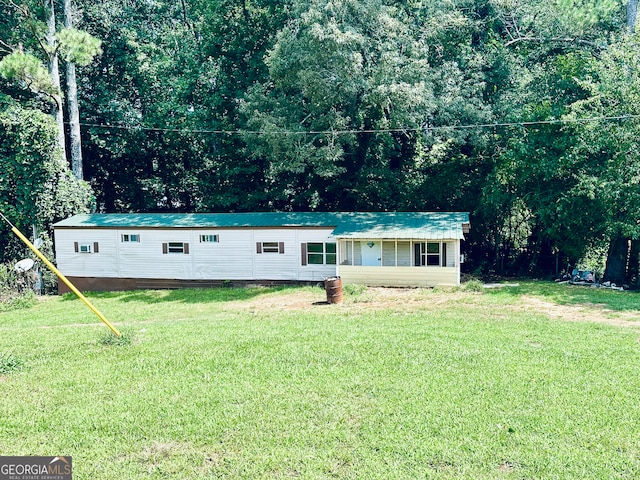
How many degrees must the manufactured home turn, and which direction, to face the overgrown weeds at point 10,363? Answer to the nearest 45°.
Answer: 0° — it already faces it

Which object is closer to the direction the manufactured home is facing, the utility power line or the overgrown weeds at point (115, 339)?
the overgrown weeds

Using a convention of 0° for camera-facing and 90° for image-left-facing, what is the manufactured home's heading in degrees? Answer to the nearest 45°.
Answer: approximately 0°

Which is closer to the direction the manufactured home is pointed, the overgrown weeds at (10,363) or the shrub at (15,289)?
the overgrown weeds

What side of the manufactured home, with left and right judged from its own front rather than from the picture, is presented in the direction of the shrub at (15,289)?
right
